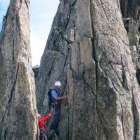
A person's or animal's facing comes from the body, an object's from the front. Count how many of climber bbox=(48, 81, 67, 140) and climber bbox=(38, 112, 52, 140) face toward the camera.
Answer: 0

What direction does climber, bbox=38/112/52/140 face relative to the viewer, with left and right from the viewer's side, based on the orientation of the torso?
facing away from the viewer and to the right of the viewer
